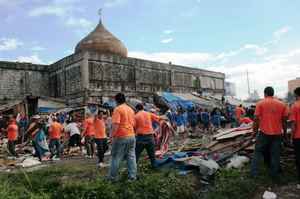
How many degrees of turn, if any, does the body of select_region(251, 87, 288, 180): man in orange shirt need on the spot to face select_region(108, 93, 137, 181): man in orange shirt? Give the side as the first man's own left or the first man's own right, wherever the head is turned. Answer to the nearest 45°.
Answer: approximately 135° to the first man's own left

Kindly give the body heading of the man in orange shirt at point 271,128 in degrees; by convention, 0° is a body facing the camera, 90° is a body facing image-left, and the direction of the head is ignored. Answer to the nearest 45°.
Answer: approximately 180°

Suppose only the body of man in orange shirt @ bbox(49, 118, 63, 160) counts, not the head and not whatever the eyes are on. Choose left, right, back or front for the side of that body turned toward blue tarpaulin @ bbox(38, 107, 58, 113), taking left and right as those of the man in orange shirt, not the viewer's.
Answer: front

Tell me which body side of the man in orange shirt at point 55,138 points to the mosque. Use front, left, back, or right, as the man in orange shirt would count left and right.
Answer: front

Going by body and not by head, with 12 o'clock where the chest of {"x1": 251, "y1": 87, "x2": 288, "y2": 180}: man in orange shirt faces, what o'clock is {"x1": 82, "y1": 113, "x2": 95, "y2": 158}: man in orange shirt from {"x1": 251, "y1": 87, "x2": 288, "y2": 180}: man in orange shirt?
{"x1": 82, "y1": 113, "x2": 95, "y2": 158}: man in orange shirt is roughly at 10 o'clock from {"x1": 251, "y1": 87, "x2": 288, "y2": 180}: man in orange shirt.

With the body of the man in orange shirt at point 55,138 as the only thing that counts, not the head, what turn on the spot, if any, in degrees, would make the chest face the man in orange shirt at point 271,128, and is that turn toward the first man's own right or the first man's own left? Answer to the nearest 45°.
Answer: approximately 135° to the first man's own right

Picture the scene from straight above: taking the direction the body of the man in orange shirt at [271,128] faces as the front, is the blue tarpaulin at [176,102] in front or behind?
in front

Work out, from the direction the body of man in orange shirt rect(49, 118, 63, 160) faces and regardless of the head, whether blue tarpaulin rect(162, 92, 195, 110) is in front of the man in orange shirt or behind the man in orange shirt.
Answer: in front

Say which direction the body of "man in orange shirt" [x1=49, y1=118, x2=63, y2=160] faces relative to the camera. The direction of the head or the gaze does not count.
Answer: away from the camera

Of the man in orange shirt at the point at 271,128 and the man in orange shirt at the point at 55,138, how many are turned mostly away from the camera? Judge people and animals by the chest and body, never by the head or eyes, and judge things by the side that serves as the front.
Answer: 2

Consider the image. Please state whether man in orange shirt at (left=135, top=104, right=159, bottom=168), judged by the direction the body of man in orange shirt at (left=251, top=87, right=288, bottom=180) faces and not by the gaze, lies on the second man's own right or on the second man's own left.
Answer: on the second man's own left

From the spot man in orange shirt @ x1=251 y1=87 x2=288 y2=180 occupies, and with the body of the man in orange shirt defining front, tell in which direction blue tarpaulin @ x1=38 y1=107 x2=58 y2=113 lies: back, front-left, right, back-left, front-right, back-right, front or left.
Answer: front-left
